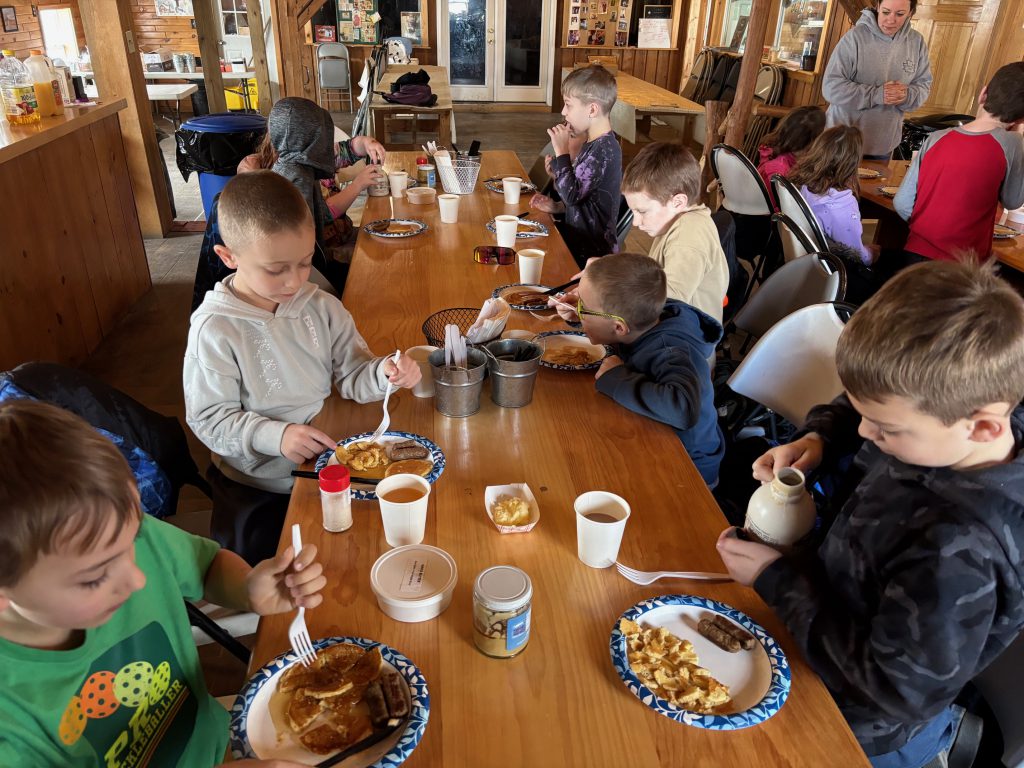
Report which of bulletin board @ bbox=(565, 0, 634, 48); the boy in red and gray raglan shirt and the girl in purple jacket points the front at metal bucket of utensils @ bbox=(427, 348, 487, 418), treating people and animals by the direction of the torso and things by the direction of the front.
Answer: the bulletin board

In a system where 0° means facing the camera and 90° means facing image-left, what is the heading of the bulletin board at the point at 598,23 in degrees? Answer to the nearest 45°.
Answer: approximately 0°

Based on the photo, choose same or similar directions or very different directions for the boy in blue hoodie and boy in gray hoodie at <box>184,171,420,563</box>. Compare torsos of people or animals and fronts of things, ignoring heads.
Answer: very different directions

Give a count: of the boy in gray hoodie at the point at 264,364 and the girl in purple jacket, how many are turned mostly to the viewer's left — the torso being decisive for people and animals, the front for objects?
0

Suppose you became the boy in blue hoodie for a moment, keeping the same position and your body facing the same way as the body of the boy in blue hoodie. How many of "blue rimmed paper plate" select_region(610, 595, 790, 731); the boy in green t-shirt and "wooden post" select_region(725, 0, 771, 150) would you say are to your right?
1

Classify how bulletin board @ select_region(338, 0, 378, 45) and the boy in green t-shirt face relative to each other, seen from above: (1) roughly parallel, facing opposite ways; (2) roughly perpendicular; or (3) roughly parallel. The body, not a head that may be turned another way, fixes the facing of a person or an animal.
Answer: roughly perpendicular

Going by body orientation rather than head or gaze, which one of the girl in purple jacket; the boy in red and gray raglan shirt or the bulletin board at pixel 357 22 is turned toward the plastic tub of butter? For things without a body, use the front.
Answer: the bulletin board

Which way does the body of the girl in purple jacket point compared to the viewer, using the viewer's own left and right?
facing away from the viewer and to the right of the viewer

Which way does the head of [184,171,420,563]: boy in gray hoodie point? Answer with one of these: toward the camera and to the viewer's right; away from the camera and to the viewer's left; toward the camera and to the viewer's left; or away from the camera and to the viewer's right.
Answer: toward the camera and to the viewer's right

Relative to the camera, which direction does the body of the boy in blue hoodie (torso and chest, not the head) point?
to the viewer's left

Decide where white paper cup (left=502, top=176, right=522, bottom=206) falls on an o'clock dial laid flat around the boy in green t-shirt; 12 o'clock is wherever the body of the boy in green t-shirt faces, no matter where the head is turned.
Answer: The white paper cup is roughly at 9 o'clock from the boy in green t-shirt.

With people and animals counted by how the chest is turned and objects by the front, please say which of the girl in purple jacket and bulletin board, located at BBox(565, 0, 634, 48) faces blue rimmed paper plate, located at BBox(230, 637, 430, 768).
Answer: the bulletin board
